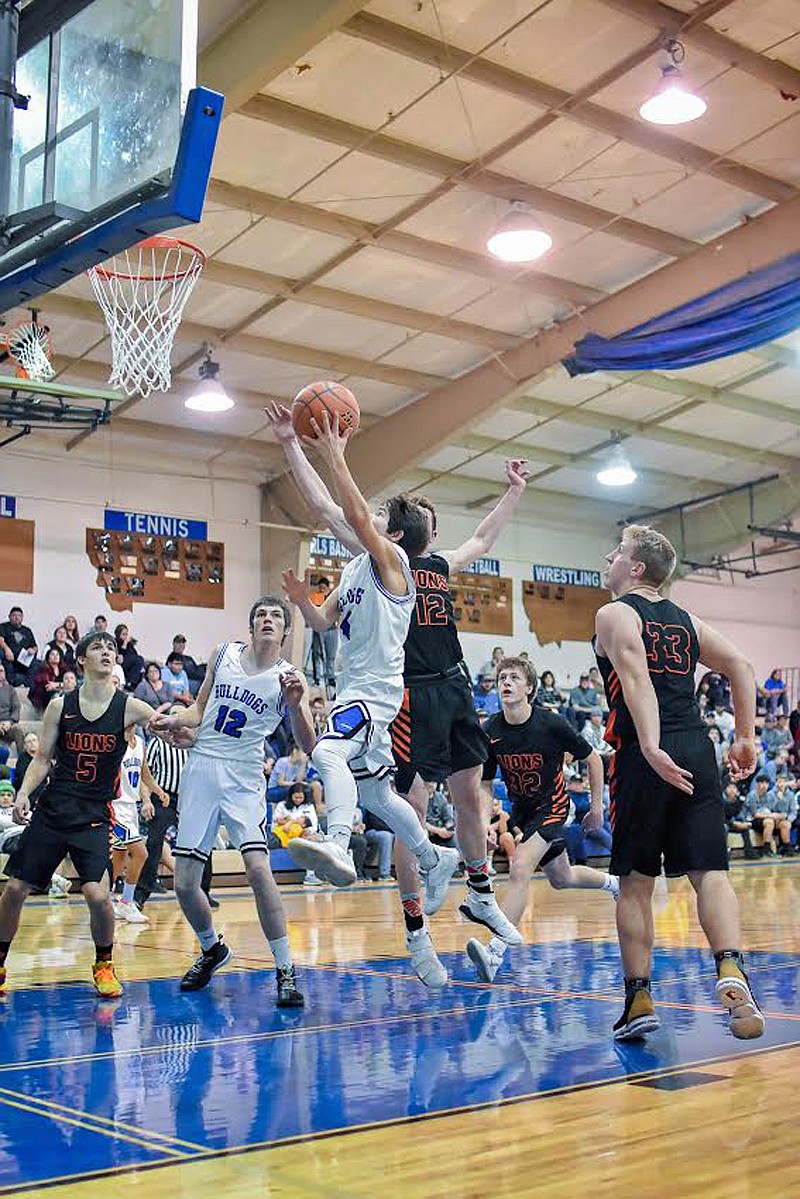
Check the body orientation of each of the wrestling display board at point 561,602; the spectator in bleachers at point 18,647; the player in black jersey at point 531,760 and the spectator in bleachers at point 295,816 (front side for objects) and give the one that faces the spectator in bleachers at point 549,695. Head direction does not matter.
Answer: the wrestling display board

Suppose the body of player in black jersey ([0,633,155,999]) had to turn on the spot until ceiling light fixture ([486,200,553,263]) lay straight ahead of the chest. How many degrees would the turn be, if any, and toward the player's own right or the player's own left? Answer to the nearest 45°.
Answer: approximately 135° to the player's own left

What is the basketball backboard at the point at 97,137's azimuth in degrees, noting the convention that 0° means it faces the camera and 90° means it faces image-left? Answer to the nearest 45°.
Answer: approximately 225°

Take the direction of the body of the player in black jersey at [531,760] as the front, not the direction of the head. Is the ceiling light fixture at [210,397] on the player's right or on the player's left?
on the player's right

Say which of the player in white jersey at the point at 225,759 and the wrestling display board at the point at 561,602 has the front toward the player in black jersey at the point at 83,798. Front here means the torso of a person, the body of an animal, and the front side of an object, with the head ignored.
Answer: the wrestling display board

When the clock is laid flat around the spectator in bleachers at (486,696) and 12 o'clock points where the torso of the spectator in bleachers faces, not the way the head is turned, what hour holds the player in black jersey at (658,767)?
The player in black jersey is roughly at 12 o'clock from the spectator in bleachers.

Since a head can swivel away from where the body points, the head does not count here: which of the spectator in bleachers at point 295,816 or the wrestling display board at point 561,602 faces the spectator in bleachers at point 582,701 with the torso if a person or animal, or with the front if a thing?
the wrestling display board

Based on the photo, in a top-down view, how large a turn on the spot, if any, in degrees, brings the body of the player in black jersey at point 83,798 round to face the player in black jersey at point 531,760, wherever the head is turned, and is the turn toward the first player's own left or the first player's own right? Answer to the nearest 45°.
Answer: approximately 90° to the first player's own left

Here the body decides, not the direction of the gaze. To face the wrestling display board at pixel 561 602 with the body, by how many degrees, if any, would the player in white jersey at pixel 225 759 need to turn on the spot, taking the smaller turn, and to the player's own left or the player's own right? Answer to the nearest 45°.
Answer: approximately 180°
